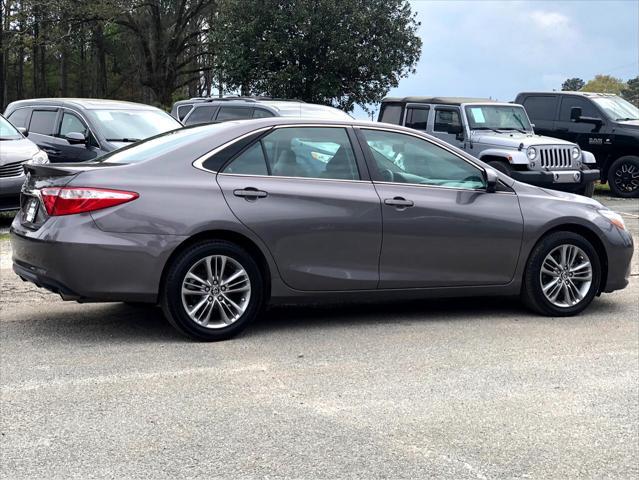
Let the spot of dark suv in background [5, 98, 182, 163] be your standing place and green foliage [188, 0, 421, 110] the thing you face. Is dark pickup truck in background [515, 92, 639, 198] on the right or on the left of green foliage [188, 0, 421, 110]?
right

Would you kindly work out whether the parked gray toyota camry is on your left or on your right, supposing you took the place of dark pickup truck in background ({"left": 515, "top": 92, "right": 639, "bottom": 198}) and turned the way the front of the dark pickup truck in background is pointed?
on your right

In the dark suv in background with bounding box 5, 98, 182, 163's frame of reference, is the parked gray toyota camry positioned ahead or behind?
ahead

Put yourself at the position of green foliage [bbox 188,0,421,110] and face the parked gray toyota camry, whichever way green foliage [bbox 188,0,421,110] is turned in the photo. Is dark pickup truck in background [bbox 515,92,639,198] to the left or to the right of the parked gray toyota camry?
left

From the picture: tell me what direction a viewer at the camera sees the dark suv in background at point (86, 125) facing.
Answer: facing the viewer and to the right of the viewer

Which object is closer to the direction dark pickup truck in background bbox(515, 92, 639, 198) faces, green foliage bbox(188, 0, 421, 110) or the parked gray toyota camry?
the parked gray toyota camry

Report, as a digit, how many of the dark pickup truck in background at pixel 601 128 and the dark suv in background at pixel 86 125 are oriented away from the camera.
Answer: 0
